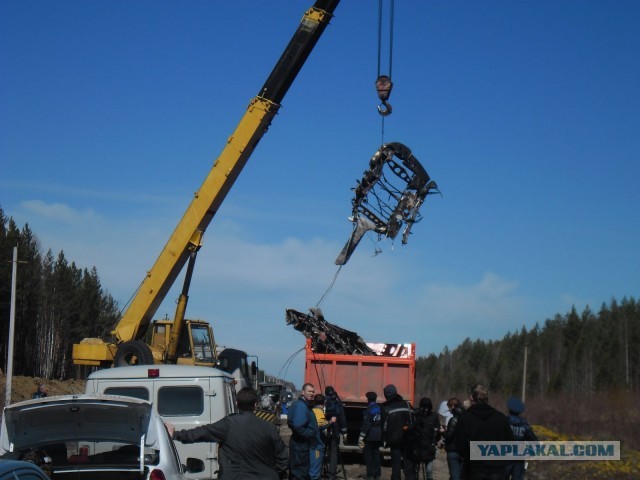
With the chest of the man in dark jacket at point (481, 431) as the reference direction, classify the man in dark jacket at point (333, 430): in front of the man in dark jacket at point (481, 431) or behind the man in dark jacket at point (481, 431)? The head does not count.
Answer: in front

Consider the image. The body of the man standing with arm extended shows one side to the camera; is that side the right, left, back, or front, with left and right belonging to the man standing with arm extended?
back

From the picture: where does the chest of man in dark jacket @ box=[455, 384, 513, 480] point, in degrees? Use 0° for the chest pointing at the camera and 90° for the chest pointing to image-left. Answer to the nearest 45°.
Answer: approximately 180°

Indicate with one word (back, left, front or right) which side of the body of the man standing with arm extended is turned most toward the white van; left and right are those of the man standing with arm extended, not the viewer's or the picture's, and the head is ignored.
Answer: front

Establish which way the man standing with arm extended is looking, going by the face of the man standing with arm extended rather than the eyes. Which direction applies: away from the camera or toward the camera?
away from the camera

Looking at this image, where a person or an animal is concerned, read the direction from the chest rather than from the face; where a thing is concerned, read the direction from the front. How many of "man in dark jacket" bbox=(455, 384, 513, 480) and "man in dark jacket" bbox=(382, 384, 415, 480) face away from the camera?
2

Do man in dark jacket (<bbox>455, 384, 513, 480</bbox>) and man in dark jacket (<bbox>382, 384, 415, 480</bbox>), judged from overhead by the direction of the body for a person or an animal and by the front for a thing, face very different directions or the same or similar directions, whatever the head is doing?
same or similar directions

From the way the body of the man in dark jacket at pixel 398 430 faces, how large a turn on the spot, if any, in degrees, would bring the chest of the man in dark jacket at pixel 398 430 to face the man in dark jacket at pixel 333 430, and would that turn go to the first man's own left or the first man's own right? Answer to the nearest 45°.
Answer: approximately 45° to the first man's own left

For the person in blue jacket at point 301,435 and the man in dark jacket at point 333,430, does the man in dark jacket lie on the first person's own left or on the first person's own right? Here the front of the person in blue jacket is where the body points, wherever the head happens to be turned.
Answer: on the first person's own left

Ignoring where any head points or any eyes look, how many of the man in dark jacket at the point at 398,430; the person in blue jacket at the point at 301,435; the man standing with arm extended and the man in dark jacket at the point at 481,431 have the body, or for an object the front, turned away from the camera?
3

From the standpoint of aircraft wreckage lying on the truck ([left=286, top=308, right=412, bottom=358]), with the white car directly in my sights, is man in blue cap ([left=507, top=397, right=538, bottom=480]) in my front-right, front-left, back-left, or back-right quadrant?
front-left

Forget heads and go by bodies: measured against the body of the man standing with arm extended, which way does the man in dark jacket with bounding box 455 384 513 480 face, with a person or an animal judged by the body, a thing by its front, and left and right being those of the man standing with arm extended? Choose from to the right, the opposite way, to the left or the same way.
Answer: the same way

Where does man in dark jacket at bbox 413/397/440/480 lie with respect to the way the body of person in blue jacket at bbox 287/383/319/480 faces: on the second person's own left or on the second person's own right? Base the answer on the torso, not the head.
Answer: on the second person's own left

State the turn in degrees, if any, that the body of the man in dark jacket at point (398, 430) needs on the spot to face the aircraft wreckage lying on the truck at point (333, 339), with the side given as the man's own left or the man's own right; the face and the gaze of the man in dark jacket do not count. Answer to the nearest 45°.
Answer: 0° — they already face it

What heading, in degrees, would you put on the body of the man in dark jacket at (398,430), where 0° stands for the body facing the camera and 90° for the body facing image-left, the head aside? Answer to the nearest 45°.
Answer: approximately 180°
